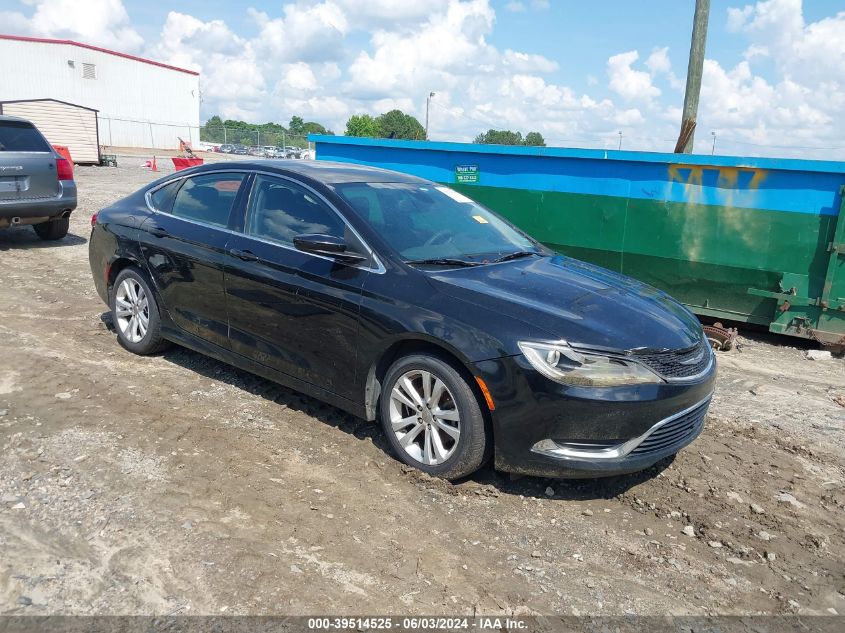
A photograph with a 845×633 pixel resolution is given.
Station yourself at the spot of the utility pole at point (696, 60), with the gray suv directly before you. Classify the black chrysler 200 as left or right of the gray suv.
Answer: left

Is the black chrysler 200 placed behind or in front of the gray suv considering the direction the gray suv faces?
behind

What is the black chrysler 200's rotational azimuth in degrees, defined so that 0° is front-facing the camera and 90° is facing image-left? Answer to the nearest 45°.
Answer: approximately 315°

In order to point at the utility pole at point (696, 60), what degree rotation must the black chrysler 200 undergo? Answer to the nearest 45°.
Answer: approximately 90° to its left

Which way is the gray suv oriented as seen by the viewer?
away from the camera

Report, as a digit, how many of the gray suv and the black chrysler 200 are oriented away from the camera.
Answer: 1

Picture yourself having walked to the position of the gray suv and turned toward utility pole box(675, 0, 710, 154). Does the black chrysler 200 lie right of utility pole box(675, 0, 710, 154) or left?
right

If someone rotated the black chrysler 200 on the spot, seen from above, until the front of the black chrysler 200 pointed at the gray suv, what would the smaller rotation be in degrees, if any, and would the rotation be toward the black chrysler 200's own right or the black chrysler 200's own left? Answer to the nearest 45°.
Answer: approximately 180°

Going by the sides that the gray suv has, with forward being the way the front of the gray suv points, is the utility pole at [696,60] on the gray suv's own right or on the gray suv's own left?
on the gray suv's own right

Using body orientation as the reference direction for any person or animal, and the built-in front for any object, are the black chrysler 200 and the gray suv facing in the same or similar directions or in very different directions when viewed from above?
very different directions

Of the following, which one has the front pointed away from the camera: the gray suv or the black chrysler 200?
the gray suv
